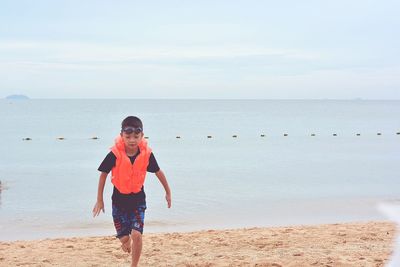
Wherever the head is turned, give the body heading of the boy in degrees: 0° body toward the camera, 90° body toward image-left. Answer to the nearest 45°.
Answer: approximately 0°
